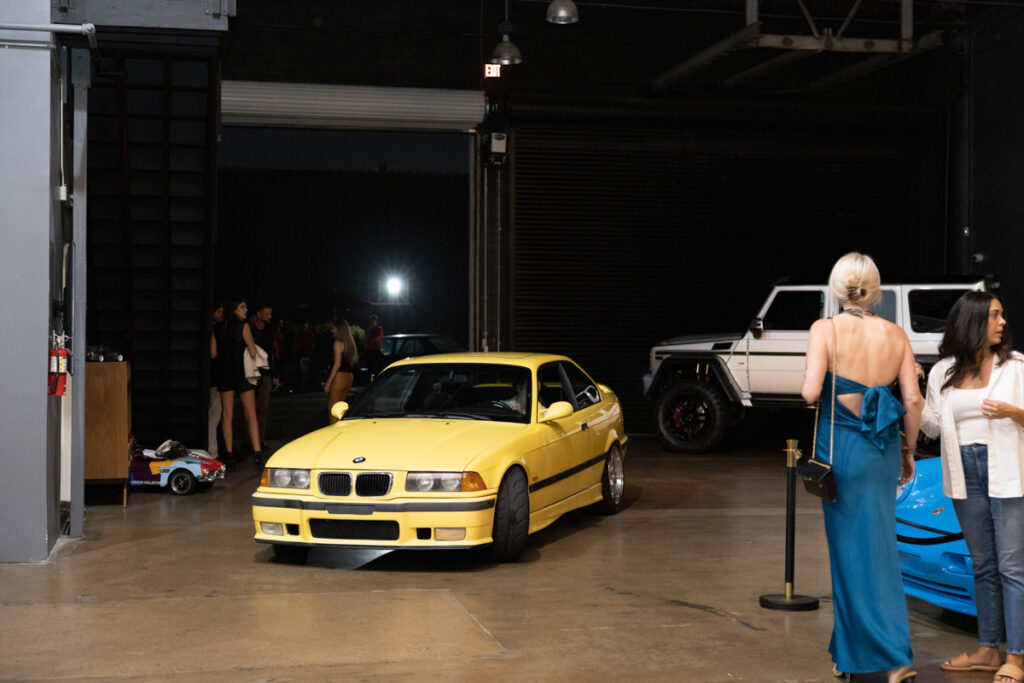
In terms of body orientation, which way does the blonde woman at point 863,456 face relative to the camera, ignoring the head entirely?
away from the camera

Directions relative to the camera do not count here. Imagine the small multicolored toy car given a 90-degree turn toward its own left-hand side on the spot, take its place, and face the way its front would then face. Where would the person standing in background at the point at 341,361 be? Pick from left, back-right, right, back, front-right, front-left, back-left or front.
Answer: front

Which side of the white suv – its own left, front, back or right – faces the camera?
left

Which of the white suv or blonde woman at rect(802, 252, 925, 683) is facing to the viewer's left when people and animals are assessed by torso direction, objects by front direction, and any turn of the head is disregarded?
the white suv

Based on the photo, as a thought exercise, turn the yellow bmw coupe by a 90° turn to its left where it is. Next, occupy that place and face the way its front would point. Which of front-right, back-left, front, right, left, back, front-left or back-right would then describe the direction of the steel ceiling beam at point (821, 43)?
left

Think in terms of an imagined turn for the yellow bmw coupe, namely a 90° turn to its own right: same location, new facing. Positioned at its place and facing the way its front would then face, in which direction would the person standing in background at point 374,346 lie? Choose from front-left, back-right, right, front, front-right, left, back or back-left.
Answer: front-right

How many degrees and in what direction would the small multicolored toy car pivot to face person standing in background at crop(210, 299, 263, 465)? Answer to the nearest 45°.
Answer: approximately 90° to its left

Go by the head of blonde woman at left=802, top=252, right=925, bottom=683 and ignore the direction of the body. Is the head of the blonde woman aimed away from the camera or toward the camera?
away from the camera

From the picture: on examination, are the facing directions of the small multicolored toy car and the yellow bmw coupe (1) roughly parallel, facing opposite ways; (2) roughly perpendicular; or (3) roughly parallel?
roughly perpendicular

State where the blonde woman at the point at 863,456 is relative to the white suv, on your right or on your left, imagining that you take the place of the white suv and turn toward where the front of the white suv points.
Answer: on your left

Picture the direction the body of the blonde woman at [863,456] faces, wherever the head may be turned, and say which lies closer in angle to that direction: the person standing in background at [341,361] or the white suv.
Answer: the white suv

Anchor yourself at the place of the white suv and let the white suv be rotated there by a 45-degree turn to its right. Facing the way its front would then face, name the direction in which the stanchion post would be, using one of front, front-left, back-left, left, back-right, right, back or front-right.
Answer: back-left

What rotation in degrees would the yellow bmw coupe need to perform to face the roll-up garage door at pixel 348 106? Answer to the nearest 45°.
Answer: approximately 135° to its right

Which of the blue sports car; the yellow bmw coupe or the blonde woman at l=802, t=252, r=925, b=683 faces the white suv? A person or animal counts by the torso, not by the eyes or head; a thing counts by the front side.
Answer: the blonde woman

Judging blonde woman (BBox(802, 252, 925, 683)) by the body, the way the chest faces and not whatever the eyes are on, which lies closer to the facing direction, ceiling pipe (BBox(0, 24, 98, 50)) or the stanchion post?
the stanchion post

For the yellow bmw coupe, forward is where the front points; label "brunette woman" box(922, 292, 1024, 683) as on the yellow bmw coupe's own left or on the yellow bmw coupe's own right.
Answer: on the yellow bmw coupe's own left
